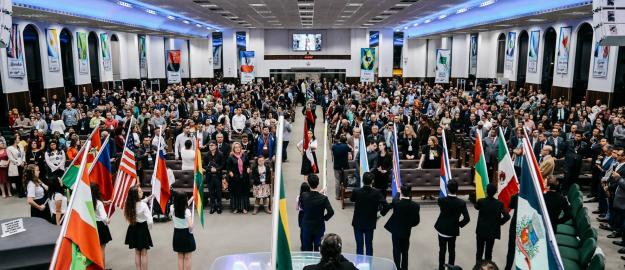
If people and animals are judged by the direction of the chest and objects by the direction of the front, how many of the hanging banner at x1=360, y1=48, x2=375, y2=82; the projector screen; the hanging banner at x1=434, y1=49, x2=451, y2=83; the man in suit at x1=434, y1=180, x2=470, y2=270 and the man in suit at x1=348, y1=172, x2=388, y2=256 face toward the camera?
3

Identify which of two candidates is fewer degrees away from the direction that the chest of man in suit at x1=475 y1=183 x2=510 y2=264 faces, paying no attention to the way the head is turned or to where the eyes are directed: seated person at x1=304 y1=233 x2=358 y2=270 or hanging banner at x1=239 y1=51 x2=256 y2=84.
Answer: the hanging banner

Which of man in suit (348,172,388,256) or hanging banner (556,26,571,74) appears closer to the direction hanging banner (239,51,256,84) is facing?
the man in suit

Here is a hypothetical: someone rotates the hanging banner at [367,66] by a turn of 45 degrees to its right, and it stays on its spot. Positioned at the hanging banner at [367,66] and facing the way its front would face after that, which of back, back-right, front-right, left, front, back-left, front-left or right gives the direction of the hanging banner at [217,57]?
right

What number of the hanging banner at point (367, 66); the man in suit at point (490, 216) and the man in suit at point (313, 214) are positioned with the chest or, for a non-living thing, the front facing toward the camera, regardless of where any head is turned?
1

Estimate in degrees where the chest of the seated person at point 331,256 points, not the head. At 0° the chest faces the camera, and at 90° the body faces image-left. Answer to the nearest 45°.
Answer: approximately 180°

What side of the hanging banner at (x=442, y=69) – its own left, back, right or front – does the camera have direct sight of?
front

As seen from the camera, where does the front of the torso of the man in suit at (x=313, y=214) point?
away from the camera

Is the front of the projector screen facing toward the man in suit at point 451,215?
yes

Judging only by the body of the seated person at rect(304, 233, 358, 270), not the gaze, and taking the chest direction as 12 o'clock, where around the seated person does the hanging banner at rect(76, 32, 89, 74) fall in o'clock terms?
The hanging banner is roughly at 11 o'clock from the seated person.

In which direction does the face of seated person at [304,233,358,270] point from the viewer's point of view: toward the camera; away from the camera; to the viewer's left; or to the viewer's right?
away from the camera

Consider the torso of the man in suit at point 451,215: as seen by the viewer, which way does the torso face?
away from the camera

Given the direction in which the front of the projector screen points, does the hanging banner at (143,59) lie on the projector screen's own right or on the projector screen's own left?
on the projector screen's own right
